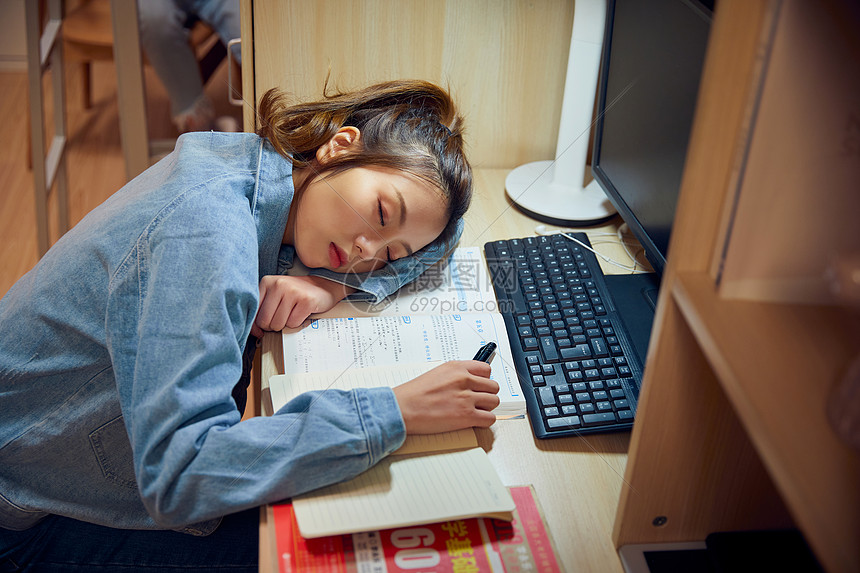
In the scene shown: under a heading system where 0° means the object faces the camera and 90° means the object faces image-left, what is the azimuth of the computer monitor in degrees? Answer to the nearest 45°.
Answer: approximately 45°

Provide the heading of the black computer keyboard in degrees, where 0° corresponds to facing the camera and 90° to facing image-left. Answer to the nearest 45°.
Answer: approximately 90°
